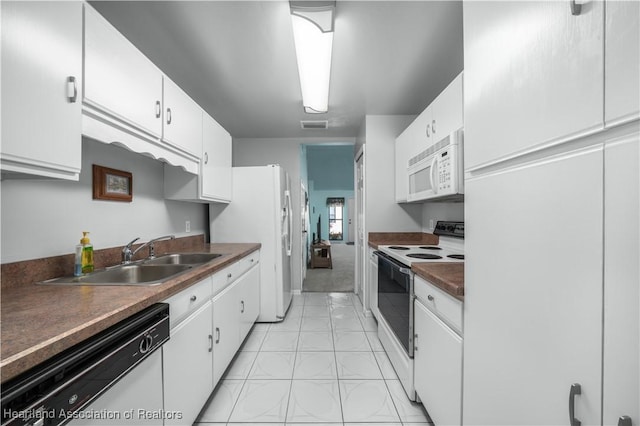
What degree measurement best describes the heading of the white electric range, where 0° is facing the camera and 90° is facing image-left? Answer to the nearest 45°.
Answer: approximately 90°

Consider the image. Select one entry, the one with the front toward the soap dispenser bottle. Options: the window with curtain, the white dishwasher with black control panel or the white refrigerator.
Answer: the window with curtain

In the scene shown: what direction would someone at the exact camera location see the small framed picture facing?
facing the viewer and to the right of the viewer

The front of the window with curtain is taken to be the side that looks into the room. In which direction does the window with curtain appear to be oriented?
toward the camera

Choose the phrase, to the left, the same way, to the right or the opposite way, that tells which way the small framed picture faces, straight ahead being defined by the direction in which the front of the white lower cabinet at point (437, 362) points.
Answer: the opposite way

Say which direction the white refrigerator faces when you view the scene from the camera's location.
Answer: facing to the right of the viewer

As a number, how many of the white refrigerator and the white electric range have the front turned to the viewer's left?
1

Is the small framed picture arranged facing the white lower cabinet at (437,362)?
yes

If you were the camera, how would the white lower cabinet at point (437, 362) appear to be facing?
facing to the left of the viewer

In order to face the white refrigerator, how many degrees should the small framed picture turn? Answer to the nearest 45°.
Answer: approximately 90° to its left

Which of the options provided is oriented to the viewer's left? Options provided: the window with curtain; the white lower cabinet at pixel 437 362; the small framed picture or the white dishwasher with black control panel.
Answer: the white lower cabinet
